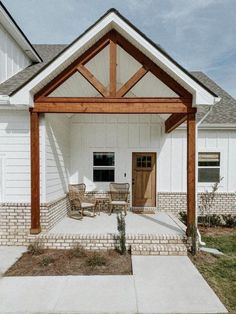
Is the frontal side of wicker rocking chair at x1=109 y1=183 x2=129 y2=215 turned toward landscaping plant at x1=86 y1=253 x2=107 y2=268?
yes

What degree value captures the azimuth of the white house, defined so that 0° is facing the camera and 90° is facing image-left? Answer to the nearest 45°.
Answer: approximately 0°

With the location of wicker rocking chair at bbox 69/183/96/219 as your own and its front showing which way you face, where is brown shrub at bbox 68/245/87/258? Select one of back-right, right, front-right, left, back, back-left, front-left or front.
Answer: front-right

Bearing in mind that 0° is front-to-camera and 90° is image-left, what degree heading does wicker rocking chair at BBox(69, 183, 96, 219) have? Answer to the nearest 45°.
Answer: approximately 315°

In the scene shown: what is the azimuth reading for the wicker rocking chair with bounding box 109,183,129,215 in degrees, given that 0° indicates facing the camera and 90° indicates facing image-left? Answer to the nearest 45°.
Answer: approximately 0°

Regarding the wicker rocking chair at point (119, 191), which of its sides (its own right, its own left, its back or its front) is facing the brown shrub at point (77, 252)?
front

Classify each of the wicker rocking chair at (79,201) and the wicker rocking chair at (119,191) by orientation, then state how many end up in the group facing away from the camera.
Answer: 0

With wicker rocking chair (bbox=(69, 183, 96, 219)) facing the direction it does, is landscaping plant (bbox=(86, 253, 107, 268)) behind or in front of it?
in front

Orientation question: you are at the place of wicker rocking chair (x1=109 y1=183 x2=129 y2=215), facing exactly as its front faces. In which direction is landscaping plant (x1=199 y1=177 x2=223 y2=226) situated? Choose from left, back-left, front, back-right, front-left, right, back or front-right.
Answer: left

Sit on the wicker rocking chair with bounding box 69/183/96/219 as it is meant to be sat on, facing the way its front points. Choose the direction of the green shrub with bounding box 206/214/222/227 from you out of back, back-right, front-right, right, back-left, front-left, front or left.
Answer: front-left

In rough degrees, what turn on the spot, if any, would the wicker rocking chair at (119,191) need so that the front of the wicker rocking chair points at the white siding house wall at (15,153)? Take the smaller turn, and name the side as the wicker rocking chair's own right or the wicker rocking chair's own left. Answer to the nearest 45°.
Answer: approximately 45° to the wicker rocking chair's own right
